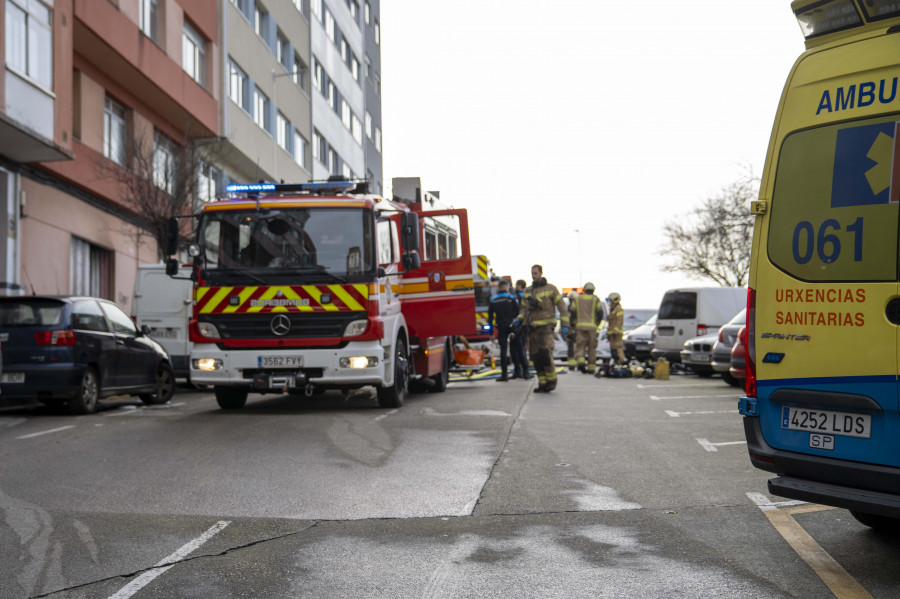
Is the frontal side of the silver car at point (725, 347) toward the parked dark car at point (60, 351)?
no

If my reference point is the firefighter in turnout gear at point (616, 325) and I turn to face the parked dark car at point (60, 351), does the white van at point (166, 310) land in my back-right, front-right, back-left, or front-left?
front-right

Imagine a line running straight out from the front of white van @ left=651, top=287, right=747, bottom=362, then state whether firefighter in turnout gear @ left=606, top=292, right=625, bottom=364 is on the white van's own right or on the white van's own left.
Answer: on the white van's own left

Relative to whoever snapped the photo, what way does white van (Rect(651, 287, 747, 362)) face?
facing away from the viewer and to the right of the viewer

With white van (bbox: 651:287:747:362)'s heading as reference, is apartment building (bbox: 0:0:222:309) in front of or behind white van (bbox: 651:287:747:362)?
behind

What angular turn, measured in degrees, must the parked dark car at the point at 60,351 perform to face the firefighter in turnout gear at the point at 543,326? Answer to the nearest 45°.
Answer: approximately 45° to its right

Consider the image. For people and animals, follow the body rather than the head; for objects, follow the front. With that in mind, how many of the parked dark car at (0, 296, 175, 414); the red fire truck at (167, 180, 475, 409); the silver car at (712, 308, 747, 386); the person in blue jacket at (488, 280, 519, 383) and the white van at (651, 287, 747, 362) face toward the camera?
1

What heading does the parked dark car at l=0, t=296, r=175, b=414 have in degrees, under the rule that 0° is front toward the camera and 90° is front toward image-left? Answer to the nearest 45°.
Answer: approximately 225°

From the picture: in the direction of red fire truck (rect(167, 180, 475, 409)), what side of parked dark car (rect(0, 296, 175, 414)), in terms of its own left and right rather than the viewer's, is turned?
right

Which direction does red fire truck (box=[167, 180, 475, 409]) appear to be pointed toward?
toward the camera

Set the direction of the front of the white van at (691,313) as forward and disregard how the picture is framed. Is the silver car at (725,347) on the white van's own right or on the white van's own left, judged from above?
on the white van's own right

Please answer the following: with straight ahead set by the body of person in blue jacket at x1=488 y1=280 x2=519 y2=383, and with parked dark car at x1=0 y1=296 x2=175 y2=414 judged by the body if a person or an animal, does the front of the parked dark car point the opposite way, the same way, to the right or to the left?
the same way

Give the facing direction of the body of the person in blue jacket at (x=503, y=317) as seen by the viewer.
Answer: away from the camera

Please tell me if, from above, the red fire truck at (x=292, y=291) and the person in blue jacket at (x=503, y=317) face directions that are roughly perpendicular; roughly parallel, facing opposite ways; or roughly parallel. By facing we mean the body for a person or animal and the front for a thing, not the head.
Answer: roughly parallel, facing opposite ways

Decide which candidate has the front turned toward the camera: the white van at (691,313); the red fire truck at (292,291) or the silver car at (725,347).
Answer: the red fire truck

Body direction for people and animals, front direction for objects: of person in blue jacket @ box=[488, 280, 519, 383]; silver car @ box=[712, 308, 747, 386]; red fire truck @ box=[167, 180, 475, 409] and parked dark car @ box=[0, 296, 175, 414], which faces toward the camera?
the red fire truck
